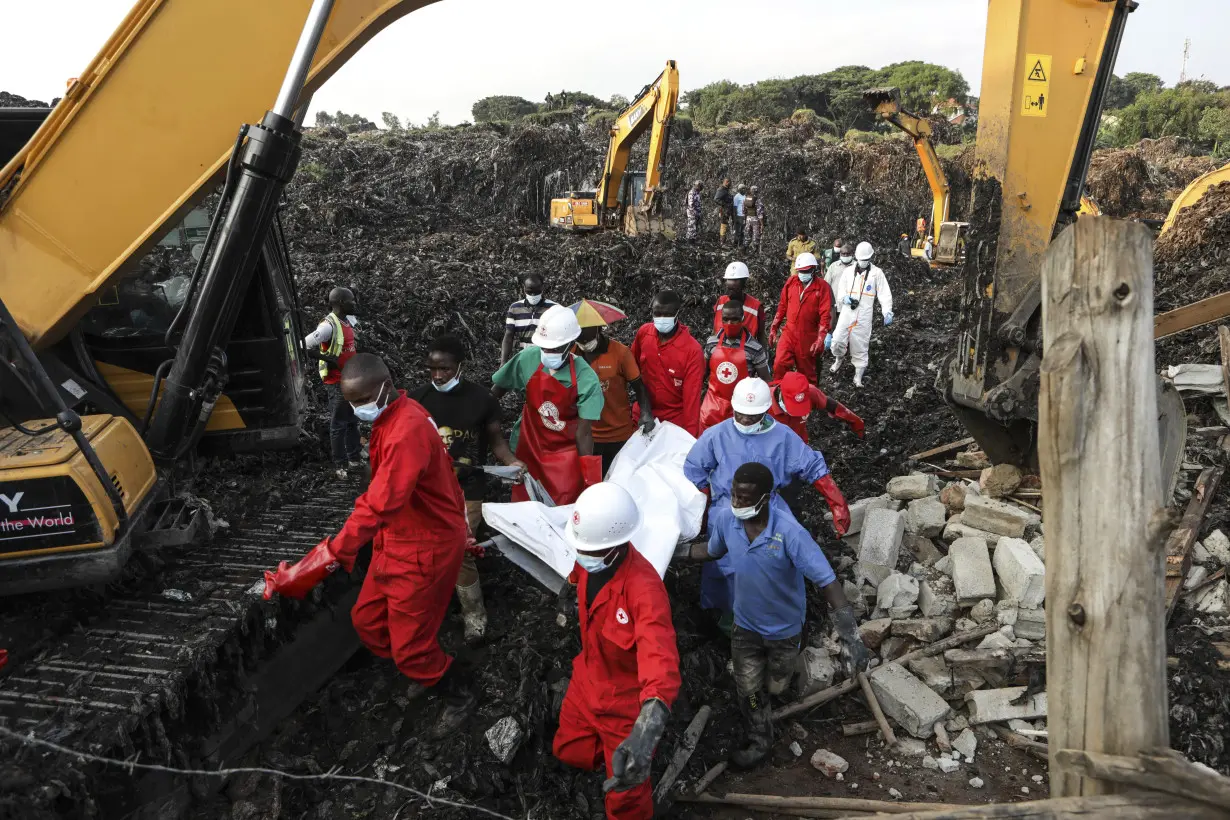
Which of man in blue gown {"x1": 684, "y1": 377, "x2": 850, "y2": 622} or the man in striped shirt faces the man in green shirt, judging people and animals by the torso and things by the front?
the man in striped shirt

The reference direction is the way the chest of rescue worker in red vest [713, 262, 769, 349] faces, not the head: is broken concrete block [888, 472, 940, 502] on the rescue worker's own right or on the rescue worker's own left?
on the rescue worker's own left

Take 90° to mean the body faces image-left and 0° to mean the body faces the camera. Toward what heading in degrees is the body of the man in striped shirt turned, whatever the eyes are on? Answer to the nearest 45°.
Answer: approximately 0°

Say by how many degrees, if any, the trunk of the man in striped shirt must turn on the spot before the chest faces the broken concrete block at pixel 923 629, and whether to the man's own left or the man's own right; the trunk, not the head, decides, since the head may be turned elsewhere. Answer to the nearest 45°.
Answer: approximately 45° to the man's own left

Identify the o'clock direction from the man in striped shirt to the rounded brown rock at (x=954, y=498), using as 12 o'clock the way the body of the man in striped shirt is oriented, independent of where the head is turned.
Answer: The rounded brown rock is roughly at 10 o'clock from the man in striped shirt.
